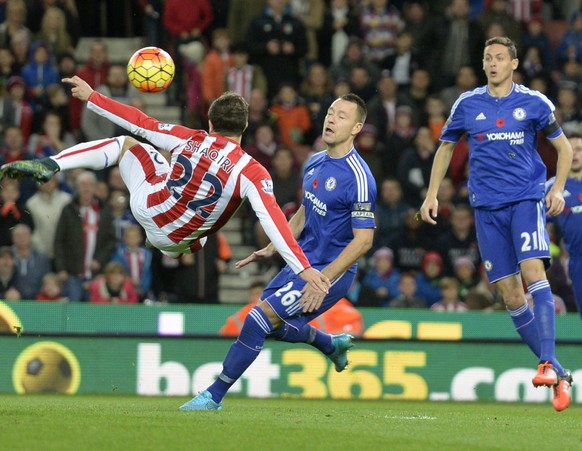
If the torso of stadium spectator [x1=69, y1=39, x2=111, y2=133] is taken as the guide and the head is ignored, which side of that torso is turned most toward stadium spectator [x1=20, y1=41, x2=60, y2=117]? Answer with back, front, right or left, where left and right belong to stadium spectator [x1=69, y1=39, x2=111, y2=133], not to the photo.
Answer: right

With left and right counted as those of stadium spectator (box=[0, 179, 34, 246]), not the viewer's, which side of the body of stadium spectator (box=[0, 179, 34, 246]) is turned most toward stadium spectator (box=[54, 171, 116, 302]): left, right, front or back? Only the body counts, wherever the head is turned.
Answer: left

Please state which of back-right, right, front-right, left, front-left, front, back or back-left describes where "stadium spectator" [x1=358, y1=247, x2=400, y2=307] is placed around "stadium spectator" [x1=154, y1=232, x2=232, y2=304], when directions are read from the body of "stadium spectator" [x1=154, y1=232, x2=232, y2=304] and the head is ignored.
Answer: left

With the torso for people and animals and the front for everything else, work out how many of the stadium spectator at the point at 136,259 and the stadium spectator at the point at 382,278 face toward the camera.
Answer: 2

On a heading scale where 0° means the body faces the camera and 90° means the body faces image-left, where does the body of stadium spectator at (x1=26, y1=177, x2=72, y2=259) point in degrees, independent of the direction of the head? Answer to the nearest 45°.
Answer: approximately 0°
